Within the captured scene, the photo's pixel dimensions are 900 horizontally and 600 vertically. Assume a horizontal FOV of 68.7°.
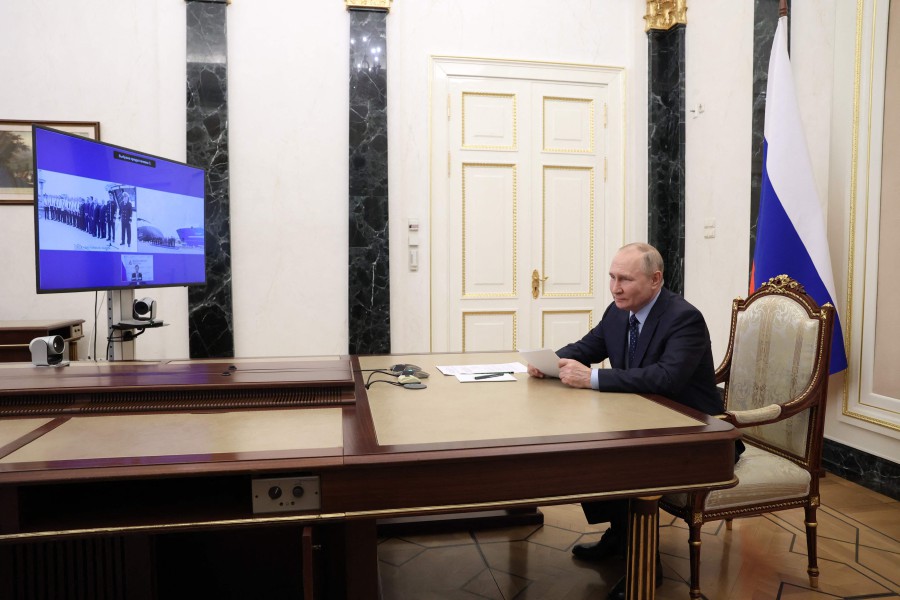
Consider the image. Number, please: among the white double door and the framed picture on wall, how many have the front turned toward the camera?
2

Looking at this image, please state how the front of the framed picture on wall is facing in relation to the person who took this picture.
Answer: facing the viewer

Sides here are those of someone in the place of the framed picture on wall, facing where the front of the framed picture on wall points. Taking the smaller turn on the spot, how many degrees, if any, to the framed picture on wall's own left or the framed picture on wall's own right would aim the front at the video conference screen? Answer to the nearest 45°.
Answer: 0° — it already faces it

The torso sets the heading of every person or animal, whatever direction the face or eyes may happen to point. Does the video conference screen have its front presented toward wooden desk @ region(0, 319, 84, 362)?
no

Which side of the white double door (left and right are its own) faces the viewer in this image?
front

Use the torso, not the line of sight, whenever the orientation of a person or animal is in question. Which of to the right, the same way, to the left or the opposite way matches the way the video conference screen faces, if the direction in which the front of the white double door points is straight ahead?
to the left

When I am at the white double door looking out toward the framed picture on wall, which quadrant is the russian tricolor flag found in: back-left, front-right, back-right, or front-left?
back-left

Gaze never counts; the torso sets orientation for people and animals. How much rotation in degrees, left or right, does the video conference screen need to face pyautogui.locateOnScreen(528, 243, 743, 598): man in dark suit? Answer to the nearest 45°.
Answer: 0° — it already faces them

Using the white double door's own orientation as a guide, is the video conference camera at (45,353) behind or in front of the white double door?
in front

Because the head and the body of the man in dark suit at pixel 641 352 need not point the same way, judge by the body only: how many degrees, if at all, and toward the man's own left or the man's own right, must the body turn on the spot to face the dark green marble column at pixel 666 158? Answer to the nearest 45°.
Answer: approximately 135° to the man's own right

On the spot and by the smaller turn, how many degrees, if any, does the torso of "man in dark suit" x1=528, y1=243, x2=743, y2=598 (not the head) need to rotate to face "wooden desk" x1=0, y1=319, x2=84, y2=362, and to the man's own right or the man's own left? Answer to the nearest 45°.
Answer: approximately 45° to the man's own right

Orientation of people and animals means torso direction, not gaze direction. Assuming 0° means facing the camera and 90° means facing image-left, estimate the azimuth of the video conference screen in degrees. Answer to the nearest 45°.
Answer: approximately 315°

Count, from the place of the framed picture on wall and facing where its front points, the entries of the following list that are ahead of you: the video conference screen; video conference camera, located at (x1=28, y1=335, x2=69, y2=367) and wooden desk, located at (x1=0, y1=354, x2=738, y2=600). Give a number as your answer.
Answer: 3

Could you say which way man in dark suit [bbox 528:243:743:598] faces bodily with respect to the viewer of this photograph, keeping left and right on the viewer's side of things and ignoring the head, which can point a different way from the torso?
facing the viewer and to the left of the viewer

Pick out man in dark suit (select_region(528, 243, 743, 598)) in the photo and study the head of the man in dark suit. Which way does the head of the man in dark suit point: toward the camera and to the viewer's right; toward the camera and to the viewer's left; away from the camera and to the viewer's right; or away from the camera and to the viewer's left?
toward the camera and to the viewer's left

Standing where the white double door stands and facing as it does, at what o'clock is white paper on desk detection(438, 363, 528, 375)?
The white paper on desk is roughly at 12 o'clock from the white double door.
